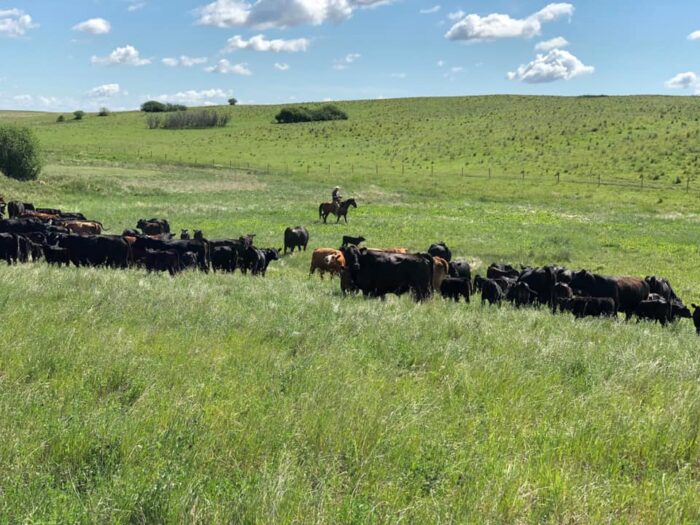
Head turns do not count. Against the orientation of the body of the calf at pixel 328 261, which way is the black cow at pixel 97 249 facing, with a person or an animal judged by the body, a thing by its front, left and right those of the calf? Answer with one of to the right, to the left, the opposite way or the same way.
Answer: the opposite way

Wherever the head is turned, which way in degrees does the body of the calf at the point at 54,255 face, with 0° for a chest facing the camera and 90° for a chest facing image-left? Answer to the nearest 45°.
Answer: approximately 90°

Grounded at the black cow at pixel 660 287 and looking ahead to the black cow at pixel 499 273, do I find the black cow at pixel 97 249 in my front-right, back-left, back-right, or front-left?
front-left

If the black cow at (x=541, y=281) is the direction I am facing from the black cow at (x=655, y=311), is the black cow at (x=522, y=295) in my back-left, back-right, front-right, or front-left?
front-left

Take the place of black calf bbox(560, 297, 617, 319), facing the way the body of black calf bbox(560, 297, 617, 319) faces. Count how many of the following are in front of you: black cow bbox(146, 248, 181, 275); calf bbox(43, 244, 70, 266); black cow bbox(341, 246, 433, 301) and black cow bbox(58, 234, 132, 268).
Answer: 4

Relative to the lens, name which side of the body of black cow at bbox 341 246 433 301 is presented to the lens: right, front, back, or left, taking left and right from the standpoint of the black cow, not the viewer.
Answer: left

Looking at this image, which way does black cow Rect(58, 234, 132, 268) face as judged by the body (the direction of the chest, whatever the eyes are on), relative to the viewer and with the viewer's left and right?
facing to the left of the viewer

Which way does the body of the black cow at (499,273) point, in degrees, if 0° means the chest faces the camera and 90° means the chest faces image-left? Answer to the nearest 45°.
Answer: approximately 270°

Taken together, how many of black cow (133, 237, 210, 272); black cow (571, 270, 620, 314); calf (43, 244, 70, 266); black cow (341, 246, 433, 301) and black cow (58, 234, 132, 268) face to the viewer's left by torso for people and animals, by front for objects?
5

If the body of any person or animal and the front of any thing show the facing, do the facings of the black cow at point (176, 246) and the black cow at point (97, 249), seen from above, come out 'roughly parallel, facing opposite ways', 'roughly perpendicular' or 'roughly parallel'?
roughly parallel

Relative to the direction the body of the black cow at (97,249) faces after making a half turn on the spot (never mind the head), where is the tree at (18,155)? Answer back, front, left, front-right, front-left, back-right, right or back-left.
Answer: left
